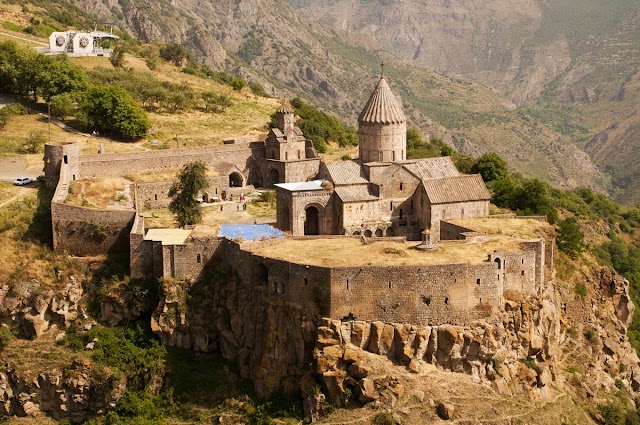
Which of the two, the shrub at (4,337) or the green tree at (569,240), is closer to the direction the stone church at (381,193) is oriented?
the shrub

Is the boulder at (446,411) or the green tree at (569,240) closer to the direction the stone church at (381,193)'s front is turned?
the boulder

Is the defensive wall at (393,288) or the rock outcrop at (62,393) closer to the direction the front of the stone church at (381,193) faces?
the rock outcrop

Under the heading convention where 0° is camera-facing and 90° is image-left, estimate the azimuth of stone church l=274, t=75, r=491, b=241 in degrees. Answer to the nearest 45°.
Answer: approximately 45°

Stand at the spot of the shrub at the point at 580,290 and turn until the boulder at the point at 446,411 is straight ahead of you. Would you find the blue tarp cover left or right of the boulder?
right

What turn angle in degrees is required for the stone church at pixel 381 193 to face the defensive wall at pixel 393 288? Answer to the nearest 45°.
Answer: approximately 45° to its left

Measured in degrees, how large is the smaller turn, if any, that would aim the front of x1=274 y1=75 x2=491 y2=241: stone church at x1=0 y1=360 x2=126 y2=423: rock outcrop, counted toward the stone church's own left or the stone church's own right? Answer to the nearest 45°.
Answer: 0° — it already faces it

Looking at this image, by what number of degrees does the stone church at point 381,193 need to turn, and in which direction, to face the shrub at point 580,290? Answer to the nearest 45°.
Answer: approximately 135° to its left

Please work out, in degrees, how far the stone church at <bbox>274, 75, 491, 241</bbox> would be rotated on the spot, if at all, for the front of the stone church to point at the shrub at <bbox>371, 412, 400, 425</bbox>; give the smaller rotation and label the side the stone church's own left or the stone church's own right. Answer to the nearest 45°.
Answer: approximately 45° to the stone church's own left
